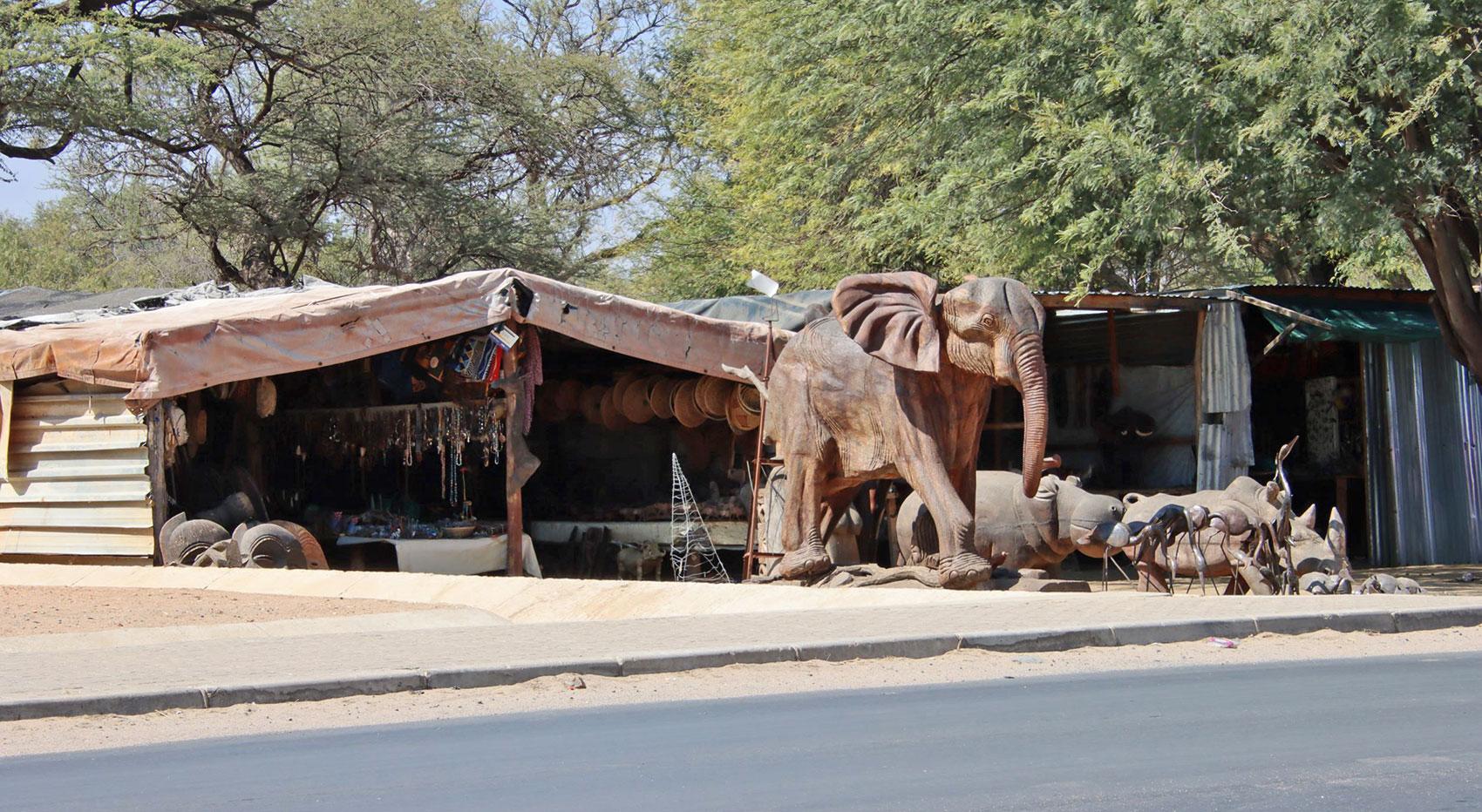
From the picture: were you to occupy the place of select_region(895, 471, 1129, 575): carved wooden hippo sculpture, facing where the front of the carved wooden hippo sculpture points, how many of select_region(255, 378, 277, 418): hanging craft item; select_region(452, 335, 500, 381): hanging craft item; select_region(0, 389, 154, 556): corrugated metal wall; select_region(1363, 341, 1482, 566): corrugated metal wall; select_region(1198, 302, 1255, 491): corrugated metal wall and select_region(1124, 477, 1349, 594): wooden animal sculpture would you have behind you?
3

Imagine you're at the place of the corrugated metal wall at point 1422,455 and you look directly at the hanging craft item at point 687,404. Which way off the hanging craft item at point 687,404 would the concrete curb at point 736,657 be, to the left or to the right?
left

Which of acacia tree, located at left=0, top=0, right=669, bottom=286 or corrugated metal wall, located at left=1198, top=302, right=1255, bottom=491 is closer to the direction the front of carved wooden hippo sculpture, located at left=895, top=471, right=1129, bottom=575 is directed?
the corrugated metal wall

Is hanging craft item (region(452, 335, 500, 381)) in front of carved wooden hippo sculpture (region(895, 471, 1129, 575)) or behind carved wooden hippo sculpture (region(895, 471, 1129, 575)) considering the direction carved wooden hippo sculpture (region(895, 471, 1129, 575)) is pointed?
behind

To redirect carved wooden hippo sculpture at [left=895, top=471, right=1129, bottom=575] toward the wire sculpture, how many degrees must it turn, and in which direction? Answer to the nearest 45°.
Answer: approximately 135° to its left

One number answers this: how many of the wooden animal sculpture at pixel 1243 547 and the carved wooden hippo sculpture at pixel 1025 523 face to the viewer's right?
2

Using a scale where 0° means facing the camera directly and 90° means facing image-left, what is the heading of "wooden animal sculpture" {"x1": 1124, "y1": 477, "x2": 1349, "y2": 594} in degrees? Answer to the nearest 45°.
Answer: approximately 270°

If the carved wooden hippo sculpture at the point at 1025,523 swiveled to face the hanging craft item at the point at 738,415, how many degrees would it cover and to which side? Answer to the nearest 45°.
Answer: approximately 135° to its left

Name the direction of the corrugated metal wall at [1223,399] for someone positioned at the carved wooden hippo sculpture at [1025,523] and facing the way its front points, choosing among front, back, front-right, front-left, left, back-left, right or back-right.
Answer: front-left

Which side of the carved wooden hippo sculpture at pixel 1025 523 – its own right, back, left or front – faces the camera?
right

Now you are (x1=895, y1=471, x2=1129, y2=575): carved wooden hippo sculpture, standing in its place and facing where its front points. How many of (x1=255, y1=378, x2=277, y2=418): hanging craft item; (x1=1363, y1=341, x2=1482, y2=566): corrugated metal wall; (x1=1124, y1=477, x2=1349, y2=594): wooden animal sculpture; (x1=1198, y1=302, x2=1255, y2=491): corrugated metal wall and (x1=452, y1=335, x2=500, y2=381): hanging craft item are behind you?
2

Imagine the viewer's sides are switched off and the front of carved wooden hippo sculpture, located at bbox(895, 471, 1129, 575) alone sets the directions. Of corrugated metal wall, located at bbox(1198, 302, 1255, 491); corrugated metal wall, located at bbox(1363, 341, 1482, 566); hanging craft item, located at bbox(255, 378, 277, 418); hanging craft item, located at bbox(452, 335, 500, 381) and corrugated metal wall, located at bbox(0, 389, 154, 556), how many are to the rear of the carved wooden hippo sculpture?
3
